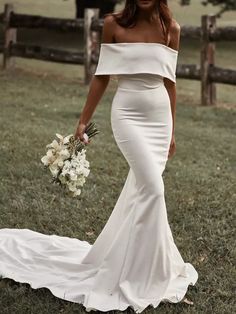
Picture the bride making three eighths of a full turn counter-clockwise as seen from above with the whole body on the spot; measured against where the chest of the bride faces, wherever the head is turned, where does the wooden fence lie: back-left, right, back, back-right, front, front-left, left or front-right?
front

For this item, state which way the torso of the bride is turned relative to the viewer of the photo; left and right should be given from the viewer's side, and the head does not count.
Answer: facing the viewer and to the right of the viewer

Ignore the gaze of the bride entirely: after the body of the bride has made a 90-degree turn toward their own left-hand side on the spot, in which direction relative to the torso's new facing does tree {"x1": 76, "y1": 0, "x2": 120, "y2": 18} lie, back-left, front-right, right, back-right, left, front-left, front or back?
front-left
